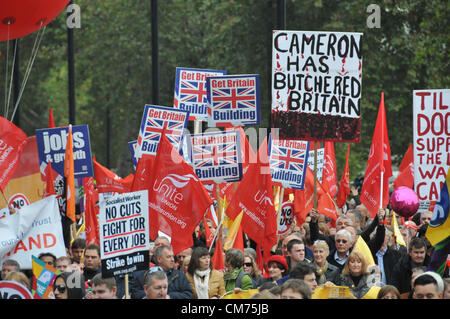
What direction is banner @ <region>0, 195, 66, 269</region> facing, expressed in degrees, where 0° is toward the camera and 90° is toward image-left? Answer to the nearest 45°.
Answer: approximately 0°

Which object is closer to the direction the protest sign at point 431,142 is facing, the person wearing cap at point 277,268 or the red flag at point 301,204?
the person wearing cap

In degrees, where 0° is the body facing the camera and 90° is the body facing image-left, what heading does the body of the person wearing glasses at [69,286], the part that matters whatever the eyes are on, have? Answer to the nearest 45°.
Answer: approximately 45°

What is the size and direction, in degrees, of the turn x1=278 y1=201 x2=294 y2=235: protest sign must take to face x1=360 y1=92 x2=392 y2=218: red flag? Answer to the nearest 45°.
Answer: approximately 45° to its left

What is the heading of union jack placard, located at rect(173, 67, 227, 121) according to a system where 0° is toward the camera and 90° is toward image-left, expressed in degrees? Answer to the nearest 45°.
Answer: approximately 0°

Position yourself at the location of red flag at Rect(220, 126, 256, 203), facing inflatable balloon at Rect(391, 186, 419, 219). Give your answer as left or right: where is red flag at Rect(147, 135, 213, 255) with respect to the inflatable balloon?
right
